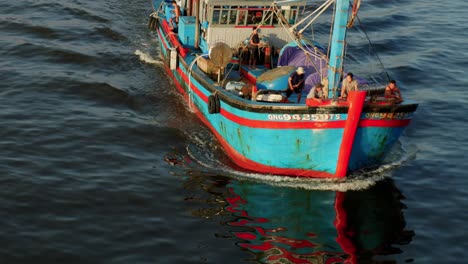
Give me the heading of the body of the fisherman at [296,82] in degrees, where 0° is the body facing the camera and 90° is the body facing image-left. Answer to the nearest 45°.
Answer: approximately 315°

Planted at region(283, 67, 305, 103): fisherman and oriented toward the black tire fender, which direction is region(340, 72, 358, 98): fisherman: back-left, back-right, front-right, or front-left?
back-left

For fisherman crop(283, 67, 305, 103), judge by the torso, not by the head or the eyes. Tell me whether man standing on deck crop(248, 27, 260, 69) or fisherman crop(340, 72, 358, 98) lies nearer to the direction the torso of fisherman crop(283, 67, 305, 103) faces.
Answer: the fisherman
